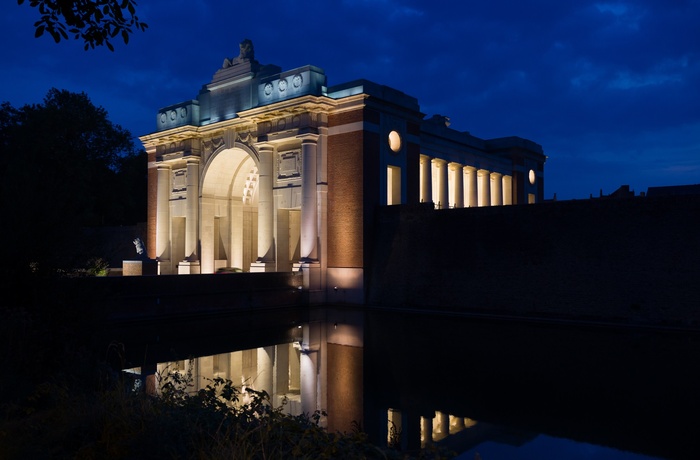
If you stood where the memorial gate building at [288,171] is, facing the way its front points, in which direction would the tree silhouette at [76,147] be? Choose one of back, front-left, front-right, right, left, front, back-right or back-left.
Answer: right

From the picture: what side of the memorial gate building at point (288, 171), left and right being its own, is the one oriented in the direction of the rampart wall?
left

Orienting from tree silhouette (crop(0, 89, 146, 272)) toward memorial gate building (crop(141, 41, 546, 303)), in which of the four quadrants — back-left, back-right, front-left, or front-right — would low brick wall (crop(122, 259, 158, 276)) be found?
front-right

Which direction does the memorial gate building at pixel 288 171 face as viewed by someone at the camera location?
facing the viewer and to the left of the viewer
